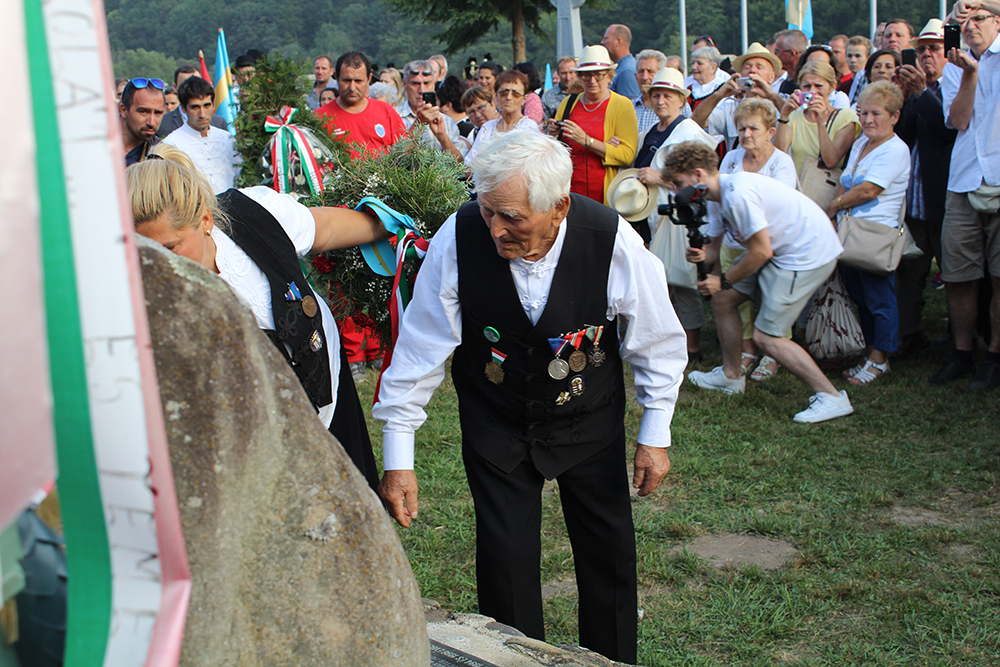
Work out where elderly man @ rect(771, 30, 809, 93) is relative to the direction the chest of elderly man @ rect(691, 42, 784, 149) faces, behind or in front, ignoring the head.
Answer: behind

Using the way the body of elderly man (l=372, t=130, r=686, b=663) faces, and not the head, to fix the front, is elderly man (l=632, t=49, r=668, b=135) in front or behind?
behind

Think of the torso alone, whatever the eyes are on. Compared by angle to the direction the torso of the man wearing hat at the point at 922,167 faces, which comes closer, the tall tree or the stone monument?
the stone monument

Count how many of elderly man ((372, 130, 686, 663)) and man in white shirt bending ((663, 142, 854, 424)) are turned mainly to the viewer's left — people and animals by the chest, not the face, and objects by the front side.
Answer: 1

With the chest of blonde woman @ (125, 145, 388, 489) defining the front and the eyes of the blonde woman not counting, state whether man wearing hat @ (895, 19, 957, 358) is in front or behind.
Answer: behind

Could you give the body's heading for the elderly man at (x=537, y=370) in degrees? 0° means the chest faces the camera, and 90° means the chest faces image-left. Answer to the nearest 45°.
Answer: approximately 0°

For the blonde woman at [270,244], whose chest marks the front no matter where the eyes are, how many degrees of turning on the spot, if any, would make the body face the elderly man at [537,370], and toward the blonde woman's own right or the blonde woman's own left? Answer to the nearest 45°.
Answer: approximately 135° to the blonde woman's own left

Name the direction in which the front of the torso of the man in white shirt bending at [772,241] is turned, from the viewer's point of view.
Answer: to the viewer's left
